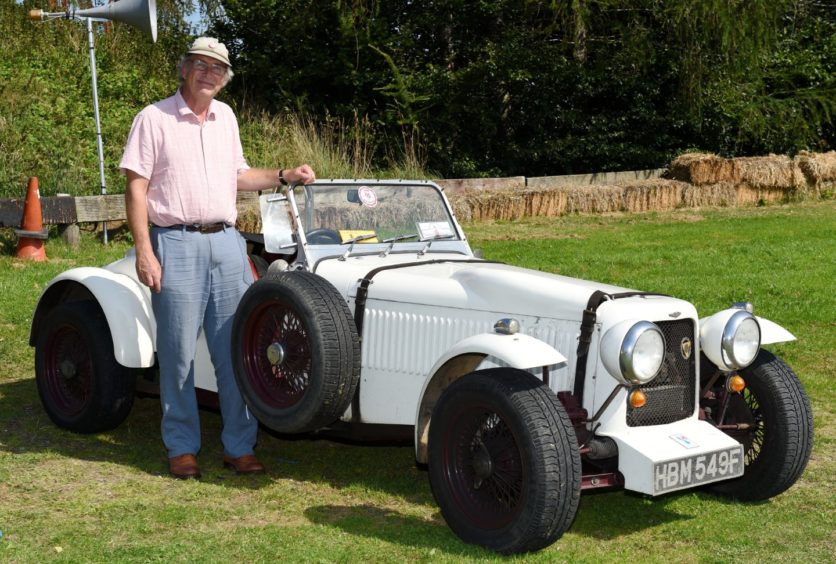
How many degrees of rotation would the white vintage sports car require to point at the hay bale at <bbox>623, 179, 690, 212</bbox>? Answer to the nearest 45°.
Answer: approximately 135° to its left

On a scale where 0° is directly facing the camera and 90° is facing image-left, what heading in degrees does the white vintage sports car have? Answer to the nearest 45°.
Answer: approximately 315°

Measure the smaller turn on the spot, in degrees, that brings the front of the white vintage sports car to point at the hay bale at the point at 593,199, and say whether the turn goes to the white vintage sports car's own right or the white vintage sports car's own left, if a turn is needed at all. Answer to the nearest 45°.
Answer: approximately 135° to the white vintage sports car's own left

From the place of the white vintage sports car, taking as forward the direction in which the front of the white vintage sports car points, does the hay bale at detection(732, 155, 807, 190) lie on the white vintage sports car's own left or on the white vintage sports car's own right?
on the white vintage sports car's own left

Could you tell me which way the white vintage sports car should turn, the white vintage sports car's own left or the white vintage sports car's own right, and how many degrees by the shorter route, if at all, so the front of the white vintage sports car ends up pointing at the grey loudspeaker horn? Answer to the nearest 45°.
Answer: approximately 180°

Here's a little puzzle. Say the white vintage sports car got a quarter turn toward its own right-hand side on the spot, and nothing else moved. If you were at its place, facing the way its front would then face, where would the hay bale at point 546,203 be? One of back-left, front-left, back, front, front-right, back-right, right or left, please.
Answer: back-right

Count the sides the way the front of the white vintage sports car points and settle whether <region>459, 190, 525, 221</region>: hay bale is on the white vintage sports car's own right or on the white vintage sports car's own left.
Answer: on the white vintage sports car's own left
